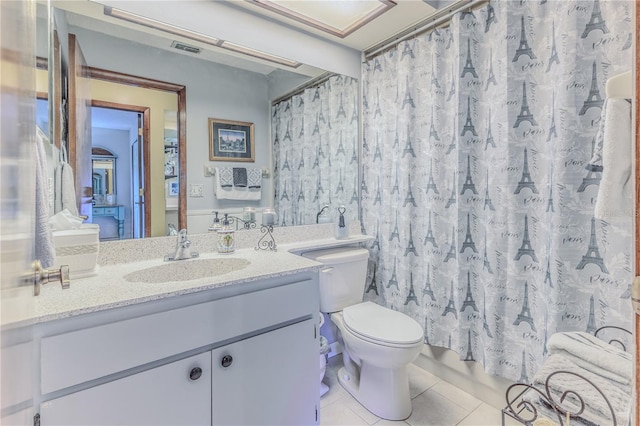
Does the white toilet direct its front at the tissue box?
no

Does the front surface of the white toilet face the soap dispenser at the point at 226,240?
no

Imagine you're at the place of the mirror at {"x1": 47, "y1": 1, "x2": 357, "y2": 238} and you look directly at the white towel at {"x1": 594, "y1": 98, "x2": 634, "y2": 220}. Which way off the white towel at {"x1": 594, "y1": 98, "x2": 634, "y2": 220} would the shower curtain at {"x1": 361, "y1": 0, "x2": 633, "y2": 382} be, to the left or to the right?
left

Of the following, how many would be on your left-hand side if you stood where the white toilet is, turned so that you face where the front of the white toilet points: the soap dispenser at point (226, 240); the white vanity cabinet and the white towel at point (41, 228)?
0

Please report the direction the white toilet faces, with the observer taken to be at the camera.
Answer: facing the viewer and to the right of the viewer

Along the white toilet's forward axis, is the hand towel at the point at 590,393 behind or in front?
in front

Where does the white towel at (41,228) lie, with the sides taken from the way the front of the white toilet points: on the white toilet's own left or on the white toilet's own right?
on the white toilet's own right

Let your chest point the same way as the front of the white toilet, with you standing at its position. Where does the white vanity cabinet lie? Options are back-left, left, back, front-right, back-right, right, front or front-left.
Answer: right
